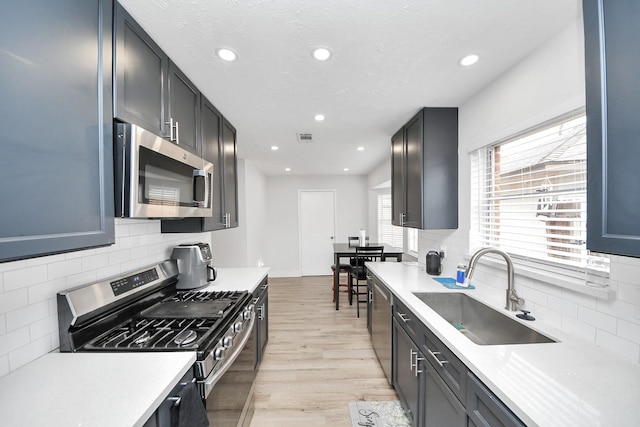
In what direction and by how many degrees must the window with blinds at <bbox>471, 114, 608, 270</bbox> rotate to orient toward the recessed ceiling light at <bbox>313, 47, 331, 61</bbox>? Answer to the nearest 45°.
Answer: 0° — it already faces it

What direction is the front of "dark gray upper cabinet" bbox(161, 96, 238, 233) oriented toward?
to the viewer's right

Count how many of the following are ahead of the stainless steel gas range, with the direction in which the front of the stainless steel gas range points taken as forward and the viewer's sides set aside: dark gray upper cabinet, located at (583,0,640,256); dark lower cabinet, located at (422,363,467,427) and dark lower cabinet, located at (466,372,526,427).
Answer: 3

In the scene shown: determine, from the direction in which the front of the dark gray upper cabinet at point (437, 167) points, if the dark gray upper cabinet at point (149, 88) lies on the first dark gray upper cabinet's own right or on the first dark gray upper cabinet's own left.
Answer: on the first dark gray upper cabinet's own left

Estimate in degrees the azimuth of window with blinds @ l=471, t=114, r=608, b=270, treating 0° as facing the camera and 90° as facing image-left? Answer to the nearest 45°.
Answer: approximately 45°

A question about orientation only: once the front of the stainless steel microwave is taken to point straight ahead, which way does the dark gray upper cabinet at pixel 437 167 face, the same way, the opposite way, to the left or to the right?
the opposite way

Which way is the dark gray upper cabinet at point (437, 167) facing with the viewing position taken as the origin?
facing to the left of the viewer

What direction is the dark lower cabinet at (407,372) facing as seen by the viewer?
to the viewer's left

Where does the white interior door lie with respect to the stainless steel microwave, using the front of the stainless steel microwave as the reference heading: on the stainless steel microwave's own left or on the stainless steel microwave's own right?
on the stainless steel microwave's own left

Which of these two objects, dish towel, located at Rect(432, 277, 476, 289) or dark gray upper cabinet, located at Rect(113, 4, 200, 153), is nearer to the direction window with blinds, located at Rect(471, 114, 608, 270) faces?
the dark gray upper cabinet
